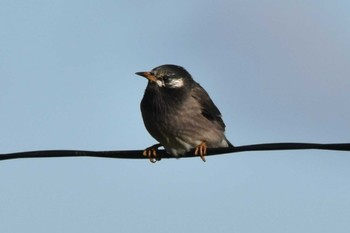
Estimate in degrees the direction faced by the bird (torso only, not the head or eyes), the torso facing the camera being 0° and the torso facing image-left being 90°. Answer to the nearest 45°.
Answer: approximately 45°
